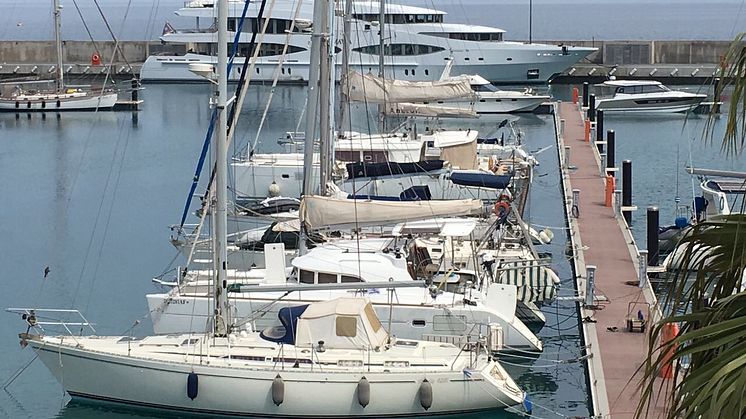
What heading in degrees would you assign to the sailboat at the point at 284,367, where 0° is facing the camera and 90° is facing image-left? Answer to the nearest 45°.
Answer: approximately 90°

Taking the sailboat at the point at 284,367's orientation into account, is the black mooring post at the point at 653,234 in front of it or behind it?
behind

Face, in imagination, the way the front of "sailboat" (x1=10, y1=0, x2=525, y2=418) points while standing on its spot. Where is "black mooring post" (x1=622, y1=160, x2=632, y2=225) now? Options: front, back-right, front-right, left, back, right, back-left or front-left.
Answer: back-right

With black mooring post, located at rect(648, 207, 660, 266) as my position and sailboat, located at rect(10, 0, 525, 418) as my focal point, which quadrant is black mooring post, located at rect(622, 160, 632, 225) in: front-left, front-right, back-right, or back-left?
back-right

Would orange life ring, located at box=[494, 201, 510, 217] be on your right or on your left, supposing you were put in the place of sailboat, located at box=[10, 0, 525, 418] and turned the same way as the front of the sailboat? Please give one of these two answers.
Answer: on your right

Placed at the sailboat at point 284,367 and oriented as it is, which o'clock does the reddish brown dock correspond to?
The reddish brown dock is roughly at 5 o'clock from the sailboat.
